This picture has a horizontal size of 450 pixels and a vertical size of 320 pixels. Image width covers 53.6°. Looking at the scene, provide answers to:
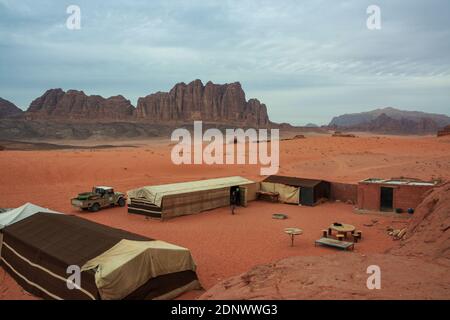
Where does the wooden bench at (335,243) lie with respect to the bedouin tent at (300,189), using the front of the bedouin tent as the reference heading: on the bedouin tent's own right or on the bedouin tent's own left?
on the bedouin tent's own left

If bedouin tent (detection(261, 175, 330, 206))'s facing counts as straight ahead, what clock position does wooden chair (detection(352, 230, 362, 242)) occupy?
The wooden chair is roughly at 10 o'clock from the bedouin tent.

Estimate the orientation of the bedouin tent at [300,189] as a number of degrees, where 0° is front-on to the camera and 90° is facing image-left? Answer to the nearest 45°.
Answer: approximately 45°

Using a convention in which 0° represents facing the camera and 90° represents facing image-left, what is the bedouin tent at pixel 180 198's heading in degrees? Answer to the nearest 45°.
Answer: approximately 315°
